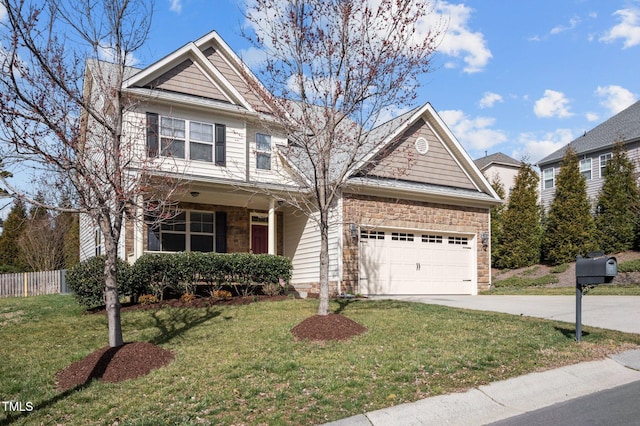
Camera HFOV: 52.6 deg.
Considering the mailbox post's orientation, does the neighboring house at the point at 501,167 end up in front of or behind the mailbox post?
behind

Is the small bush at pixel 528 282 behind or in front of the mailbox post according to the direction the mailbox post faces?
behind

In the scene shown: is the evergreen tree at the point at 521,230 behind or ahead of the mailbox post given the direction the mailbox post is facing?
behind

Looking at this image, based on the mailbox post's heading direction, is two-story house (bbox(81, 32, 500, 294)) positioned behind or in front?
behind

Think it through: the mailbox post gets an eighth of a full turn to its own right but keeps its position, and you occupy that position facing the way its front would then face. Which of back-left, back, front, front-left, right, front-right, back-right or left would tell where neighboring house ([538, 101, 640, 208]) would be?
back

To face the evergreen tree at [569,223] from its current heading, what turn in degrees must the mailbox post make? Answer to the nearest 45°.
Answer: approximately 135° to its left

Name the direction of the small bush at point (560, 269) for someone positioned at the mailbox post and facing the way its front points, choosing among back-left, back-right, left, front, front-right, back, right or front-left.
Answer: back-left

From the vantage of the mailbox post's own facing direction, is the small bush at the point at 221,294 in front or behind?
behind

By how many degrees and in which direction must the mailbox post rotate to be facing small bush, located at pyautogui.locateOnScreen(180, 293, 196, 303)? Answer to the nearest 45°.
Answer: approximately 135° to its right

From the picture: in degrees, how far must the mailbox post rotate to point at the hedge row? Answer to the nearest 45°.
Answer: approximately 135° to its right

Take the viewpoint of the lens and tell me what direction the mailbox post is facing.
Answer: facing the viewer and to the right of the viewer
